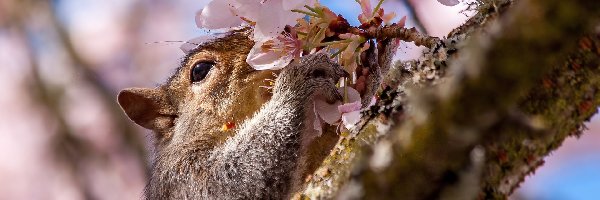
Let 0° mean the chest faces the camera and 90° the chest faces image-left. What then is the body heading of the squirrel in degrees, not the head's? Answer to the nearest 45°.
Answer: approximately 270°
